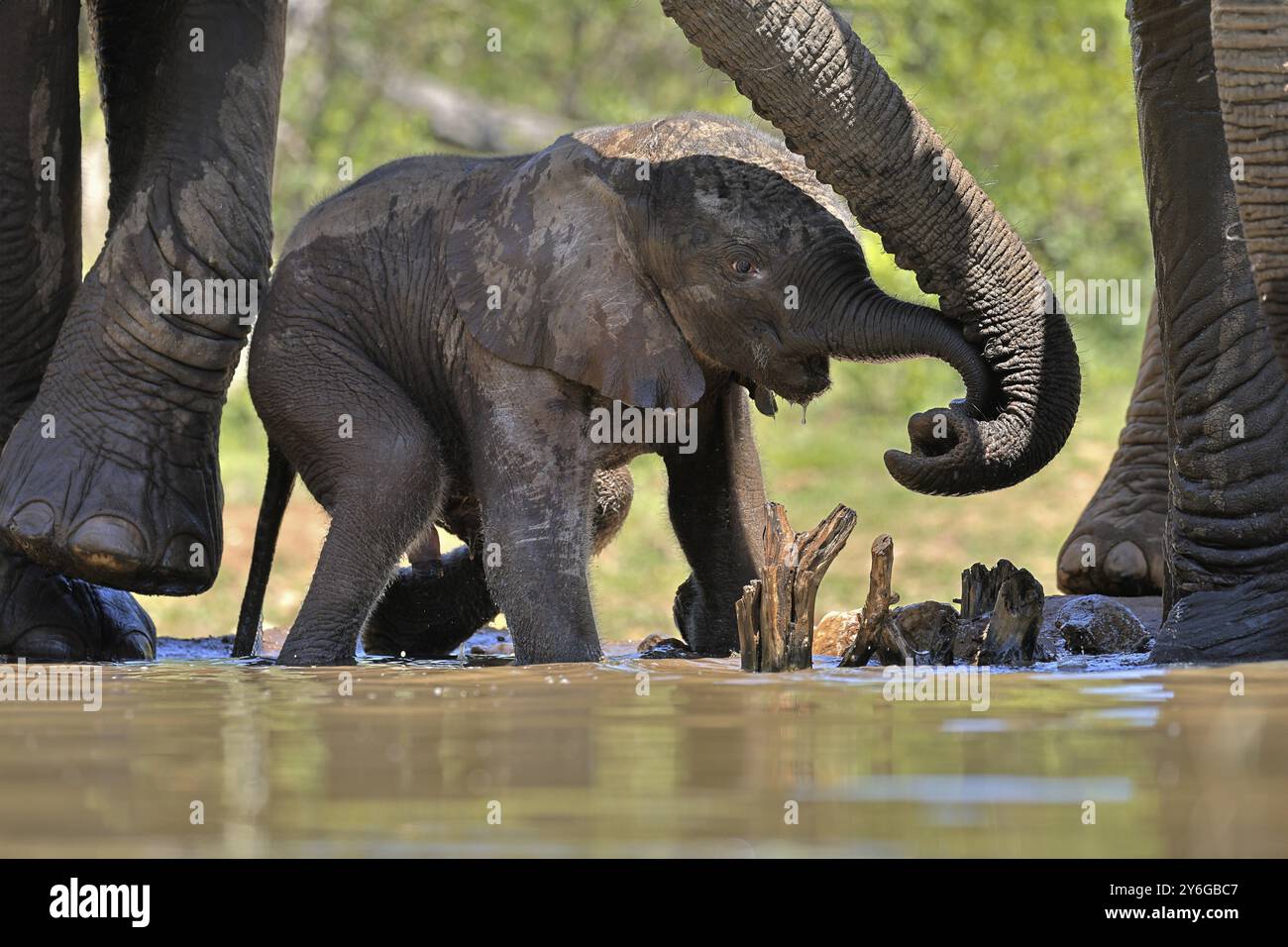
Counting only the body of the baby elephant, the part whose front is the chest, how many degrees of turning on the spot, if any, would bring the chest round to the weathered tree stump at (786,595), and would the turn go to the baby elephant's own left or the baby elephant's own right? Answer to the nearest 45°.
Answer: approximately 45° to the baby elephant's own right

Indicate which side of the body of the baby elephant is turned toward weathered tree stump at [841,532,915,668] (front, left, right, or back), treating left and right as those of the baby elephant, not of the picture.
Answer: front

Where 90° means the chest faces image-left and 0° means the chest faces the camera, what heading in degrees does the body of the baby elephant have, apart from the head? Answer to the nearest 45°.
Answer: approximately 270°

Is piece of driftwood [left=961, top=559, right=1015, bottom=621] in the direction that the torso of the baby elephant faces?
yes

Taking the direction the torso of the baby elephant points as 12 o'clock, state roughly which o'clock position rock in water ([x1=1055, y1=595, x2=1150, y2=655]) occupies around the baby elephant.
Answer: The rock in water is roughly at 12 o'clock from the baby elephant.

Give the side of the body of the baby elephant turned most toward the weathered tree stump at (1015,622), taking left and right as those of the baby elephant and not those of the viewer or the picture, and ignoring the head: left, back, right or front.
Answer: front
